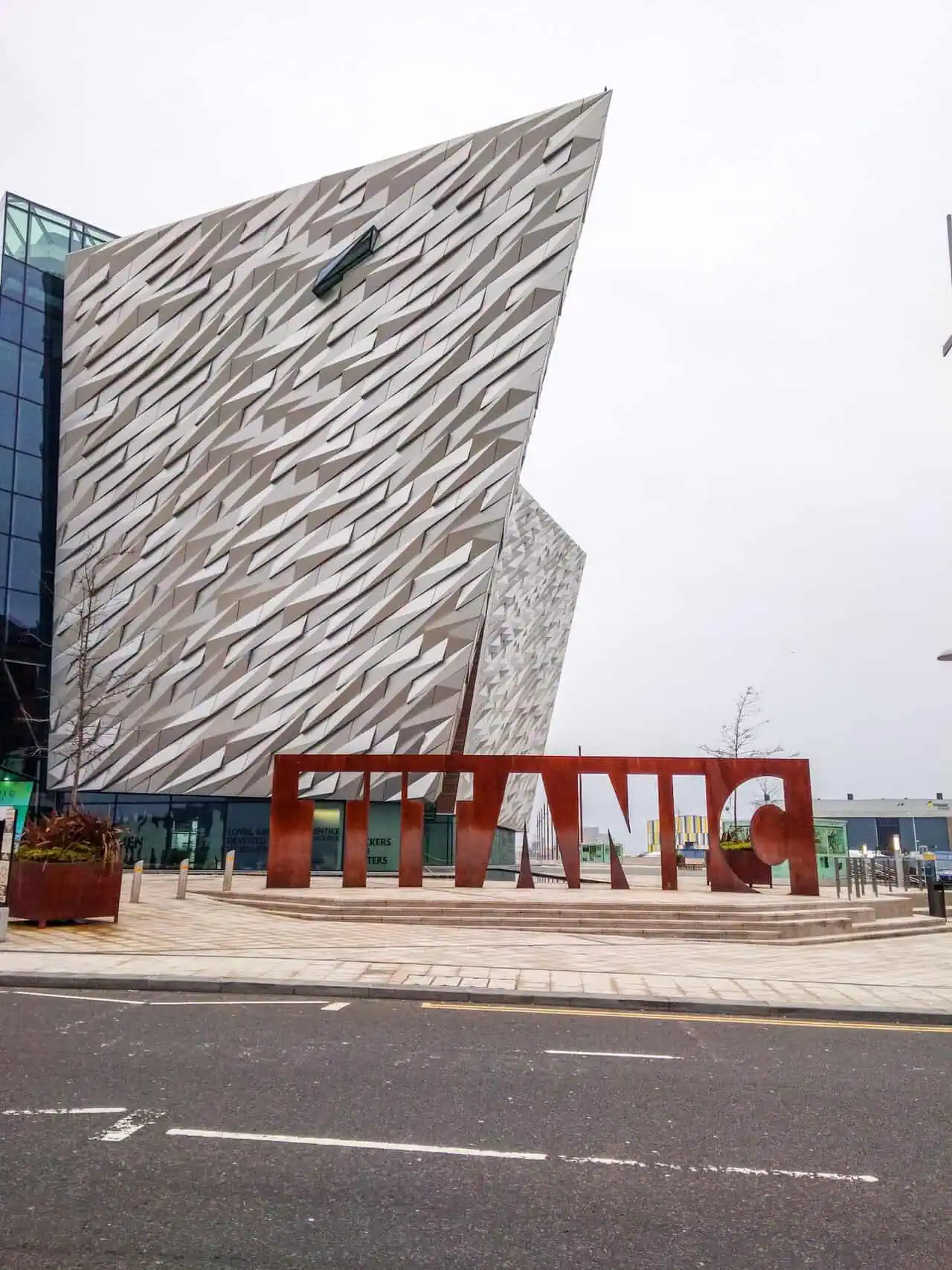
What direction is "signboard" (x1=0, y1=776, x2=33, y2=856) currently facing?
toward the camera

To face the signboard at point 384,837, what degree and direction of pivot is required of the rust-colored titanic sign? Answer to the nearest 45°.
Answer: approximately 135° to its right

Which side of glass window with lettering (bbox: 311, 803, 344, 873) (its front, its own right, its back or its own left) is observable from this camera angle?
front

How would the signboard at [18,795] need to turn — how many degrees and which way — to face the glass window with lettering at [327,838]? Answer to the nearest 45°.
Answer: approximately 45° to its left

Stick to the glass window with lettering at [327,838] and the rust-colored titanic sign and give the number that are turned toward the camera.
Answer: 2

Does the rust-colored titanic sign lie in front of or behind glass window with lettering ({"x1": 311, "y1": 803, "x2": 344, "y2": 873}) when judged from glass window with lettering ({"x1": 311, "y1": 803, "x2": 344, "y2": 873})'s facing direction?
in front

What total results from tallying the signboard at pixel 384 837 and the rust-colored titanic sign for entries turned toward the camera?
2

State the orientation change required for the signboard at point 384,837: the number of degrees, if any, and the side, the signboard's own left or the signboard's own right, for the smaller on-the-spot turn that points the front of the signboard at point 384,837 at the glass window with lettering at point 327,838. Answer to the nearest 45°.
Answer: approximately 90° to the signboard's own right

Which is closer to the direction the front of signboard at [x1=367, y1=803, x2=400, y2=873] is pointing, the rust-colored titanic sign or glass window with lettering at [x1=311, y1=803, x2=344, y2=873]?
the rust-colored titanic sign

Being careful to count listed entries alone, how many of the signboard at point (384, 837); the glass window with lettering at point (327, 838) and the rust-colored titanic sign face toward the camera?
3

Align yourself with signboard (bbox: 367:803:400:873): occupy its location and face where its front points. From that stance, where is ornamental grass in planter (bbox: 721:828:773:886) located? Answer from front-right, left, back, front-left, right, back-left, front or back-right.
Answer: front-left
